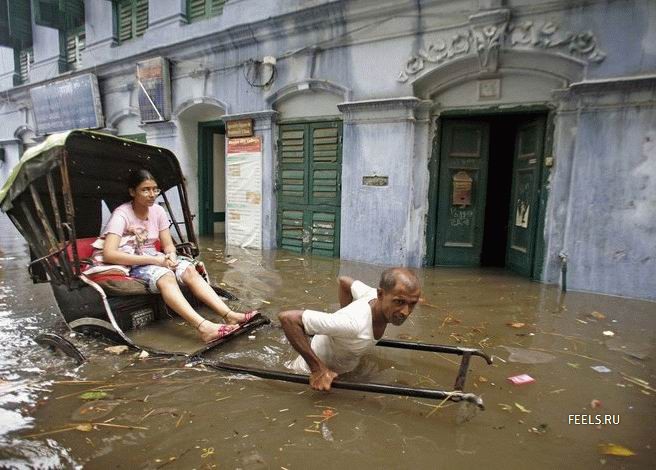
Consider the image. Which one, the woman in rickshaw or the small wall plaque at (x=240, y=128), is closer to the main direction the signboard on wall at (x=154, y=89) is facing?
the woman in rickshaw

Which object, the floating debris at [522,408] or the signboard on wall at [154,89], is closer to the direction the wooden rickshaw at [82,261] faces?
the floating debris

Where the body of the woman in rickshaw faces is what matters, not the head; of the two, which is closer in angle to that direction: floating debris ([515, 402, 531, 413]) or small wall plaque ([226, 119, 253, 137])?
the floating debris

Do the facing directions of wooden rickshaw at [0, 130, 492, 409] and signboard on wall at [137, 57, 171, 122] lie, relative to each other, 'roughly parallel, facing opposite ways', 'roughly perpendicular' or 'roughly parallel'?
roughly perpendicular

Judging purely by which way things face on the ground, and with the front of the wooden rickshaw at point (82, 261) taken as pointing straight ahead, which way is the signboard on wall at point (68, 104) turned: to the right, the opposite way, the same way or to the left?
to the right

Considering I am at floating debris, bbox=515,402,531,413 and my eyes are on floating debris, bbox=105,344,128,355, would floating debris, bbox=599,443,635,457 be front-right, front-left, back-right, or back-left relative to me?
back-left

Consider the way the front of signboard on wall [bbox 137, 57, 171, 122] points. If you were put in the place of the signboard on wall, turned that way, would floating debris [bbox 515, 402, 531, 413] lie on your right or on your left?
on your left

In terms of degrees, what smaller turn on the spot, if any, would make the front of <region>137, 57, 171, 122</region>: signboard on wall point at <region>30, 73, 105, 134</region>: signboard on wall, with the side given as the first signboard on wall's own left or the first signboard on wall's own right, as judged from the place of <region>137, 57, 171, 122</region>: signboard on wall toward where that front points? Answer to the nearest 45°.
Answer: approximately 90° to the first signboard on wall's own right

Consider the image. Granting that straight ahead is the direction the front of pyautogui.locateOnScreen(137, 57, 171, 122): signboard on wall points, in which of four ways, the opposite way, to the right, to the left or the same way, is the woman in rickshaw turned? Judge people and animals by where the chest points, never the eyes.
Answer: to the left

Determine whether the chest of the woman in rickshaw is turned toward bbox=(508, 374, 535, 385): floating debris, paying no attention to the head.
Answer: yes
